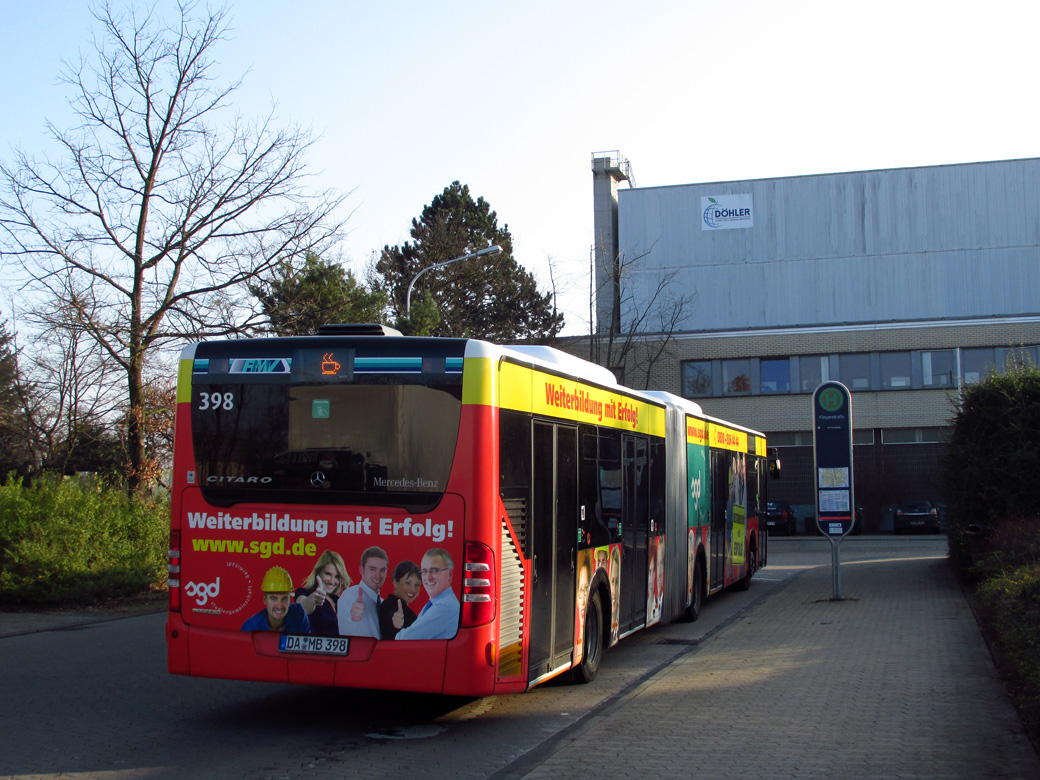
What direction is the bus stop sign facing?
toward the camera

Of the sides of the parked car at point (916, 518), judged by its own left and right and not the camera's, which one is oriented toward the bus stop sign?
back

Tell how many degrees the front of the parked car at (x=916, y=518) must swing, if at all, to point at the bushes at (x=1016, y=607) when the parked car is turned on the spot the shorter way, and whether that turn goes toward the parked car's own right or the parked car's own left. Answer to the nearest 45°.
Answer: approximately 180°

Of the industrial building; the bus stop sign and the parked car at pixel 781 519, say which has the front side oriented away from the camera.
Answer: the parked car

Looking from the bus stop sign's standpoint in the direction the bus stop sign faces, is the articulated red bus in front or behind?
in front

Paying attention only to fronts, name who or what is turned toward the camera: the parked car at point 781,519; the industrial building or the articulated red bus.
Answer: the industrial building

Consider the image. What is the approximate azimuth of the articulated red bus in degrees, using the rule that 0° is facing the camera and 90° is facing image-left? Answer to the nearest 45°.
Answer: approximately 225°

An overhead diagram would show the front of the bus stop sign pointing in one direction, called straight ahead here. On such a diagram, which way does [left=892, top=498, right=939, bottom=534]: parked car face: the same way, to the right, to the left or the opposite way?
the opposite way

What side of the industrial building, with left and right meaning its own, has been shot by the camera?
front

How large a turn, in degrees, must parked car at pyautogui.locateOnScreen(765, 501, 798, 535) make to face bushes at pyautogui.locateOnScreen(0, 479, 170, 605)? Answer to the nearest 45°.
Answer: approximately 180°

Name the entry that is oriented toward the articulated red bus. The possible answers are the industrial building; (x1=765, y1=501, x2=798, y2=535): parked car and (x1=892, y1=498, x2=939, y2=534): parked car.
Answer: the industrial building

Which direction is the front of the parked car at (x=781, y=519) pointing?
away from the camera

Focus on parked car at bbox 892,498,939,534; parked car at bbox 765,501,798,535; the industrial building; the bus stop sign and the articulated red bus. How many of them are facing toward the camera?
2

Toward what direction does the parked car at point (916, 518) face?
away from the camera
